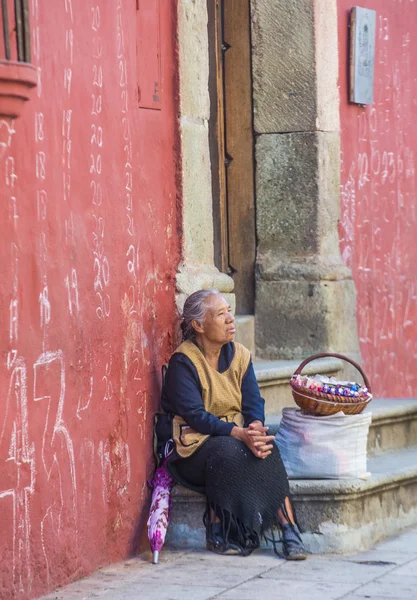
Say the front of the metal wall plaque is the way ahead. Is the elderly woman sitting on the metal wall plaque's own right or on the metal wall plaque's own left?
on the metal wall plaque's own right

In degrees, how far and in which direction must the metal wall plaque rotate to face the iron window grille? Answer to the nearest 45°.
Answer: approximately 45° to its right

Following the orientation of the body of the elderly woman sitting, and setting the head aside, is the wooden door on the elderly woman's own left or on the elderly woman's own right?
on the elderly woman's own left

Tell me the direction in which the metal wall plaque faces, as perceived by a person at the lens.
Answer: facing the viewer and to the right of the viewer

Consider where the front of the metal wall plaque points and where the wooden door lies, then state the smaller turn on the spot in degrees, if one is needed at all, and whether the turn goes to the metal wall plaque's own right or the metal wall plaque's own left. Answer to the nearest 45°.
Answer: approximately 90° to the metal wall plaque's own right

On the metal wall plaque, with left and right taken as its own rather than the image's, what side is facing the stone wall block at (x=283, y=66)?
right

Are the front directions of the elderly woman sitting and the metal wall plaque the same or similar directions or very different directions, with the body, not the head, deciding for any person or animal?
same or similar directions

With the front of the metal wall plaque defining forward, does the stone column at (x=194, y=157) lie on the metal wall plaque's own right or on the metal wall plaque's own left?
on the metal wall plaque's own right
